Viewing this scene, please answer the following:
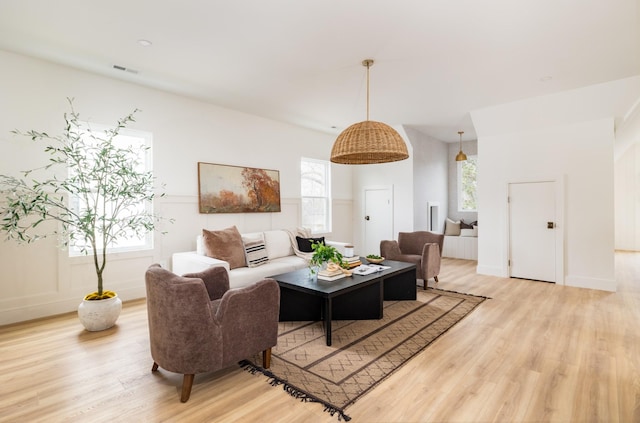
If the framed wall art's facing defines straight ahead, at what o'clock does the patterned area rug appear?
The patterned area rug is roughly at 1 o'clock from the framed wall art.

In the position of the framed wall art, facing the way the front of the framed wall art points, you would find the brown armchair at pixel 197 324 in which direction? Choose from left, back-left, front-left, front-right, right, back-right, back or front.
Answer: front-right

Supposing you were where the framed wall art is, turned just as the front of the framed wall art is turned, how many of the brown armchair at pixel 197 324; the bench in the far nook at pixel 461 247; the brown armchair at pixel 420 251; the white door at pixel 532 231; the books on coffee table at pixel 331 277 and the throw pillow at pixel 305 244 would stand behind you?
0

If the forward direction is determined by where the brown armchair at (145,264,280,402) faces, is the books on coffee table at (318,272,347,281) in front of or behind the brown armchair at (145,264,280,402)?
in front

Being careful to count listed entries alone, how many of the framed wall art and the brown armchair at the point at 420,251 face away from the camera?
0

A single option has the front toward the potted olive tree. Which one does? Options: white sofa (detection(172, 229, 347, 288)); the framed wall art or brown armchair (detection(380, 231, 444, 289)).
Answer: the brown armchair

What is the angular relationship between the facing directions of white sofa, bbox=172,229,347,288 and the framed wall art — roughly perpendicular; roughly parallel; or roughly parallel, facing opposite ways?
roughly parallel

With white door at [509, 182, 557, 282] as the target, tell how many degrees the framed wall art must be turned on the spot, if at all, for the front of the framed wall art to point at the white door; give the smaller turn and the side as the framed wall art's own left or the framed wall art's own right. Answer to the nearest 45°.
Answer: approximately 45° to the framed wall art's own left

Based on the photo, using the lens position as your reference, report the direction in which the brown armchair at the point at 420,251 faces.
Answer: facing the viewer and to the left of the viewer

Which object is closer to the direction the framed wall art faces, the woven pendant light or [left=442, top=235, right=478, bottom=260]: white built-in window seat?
the woven pendant light

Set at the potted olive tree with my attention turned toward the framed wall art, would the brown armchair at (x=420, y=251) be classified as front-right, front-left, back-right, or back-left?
front-right

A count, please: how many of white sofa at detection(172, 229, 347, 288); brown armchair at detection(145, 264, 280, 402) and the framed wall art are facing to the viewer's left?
0

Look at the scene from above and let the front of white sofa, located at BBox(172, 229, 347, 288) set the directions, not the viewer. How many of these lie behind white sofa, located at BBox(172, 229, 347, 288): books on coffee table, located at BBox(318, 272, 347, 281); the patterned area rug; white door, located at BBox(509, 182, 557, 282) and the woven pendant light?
0

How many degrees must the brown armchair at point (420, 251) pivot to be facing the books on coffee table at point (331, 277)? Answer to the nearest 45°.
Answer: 0° — it already faces it

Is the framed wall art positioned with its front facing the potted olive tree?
no

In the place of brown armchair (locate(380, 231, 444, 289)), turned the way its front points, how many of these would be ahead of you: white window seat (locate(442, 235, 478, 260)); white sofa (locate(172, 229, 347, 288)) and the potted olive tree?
2

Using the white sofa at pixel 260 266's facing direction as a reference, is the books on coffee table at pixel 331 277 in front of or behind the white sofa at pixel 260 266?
in front

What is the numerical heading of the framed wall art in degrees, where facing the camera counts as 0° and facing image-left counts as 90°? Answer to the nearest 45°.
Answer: approximately 315°

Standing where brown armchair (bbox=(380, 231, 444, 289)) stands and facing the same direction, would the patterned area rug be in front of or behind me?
in front
